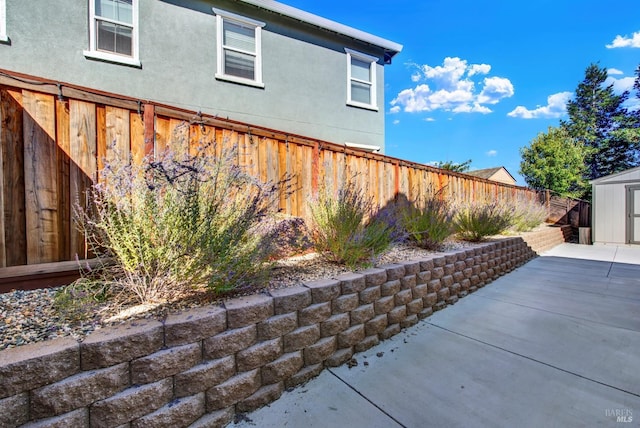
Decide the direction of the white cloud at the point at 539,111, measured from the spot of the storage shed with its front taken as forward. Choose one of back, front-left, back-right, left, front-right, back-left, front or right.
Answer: back

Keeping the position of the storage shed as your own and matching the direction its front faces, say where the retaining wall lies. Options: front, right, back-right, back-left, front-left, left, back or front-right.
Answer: front

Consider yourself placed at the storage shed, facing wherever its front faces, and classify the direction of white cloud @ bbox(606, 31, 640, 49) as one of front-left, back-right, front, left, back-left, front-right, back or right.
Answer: back

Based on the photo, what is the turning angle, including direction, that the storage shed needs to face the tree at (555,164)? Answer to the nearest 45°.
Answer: approximately 180°

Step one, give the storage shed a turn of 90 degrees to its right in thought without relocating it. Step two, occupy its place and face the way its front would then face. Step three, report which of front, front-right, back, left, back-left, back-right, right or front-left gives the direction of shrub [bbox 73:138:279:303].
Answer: left

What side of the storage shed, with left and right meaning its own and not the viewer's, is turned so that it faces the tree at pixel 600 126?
back

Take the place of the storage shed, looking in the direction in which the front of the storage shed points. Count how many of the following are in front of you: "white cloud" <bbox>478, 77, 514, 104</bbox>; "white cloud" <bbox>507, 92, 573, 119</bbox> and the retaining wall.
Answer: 1

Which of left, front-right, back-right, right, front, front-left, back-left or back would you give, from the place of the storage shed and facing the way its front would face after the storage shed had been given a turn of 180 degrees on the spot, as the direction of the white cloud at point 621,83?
front

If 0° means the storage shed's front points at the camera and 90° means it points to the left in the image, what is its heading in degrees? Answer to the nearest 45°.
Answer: approximately 0°

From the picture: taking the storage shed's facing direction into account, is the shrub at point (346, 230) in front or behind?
in front

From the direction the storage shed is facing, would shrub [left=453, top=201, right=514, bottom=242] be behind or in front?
in front

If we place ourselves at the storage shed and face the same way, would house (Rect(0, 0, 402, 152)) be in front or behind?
in front
